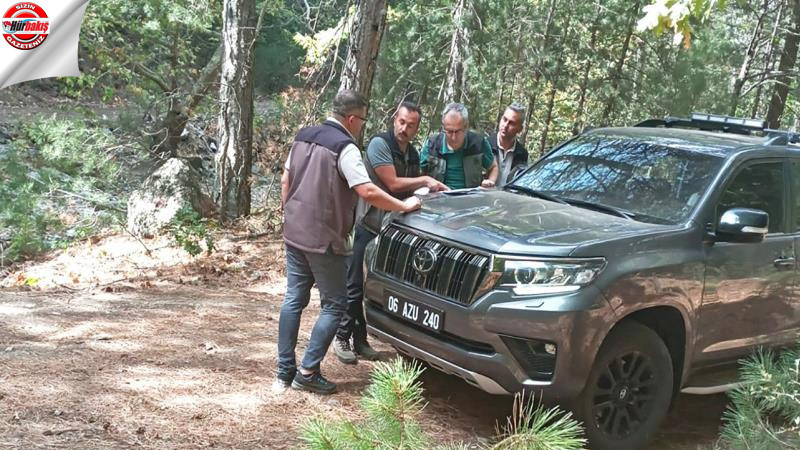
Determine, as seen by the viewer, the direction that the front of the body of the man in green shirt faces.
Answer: toward the camera

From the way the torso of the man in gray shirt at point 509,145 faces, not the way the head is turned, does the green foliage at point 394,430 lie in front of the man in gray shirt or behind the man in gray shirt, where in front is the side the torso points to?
in front

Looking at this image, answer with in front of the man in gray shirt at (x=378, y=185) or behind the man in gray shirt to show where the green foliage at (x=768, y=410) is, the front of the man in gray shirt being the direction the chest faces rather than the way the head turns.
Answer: in front

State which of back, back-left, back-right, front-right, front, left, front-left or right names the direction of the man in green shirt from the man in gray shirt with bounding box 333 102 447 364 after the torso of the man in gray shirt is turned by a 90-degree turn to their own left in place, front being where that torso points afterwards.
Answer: front

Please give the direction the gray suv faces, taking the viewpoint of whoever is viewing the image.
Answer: facing the viewer and to the left of the viewer

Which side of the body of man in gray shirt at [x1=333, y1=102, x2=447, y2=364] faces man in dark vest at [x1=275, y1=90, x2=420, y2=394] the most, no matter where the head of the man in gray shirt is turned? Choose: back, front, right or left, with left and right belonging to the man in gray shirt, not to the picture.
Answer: right

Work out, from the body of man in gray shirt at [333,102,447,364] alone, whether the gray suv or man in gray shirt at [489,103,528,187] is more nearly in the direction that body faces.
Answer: the gray suv

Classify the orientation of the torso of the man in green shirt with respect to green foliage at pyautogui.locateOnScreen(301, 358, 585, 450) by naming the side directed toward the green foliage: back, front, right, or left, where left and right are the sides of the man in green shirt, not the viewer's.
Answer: front

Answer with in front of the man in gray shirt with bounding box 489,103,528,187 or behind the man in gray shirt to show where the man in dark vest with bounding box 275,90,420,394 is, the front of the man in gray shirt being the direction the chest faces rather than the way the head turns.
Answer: in front

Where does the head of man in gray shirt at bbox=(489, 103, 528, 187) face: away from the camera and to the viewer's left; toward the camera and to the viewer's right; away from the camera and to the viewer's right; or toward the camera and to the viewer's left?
toward the camera and to the viewer's left

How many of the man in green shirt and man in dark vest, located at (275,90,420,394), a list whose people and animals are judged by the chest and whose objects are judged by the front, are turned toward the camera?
1

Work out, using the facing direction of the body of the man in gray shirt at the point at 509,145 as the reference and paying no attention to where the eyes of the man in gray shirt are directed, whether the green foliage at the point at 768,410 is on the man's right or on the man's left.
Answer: on the man's left

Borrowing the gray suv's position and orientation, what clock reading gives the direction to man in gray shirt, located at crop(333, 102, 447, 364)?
The man in gray shirt is roughly at 2 o'clock from the gray suv.

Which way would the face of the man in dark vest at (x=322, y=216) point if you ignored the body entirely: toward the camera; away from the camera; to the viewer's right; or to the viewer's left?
to the viewer's right
